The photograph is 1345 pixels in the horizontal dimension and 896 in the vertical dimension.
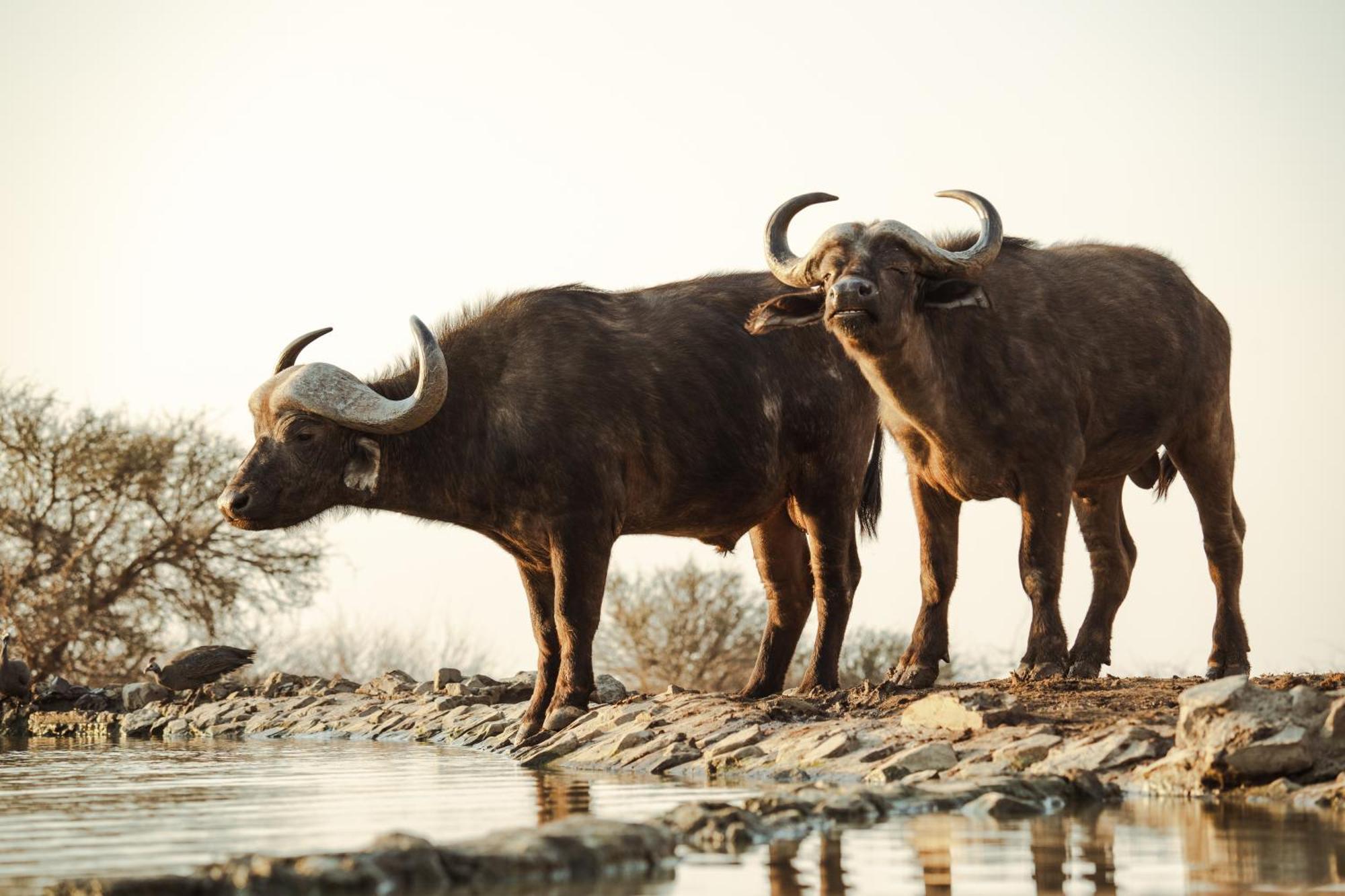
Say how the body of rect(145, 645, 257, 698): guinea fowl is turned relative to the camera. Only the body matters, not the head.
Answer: to the viewer's left

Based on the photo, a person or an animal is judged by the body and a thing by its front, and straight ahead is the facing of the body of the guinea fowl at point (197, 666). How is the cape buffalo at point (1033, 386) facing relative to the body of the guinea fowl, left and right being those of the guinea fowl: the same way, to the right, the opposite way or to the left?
the same way

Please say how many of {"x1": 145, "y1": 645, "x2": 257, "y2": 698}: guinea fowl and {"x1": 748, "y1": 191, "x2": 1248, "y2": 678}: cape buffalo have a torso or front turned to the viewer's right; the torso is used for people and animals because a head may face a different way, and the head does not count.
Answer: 0

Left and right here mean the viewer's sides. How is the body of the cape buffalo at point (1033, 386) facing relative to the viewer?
facing the viewer and to the left of the viewer

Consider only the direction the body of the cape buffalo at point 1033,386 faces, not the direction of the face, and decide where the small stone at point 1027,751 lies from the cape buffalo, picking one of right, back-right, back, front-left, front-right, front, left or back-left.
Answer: front-left

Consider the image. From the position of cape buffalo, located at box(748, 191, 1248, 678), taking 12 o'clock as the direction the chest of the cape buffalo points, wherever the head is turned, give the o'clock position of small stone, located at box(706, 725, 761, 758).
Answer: The small stone is roughly at 12 o'clock from the cape buffalo.

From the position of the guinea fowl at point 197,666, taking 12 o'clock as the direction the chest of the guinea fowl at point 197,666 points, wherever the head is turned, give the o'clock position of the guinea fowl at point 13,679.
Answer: the guinea fowl at point 13,679 is roughly at 12 o'clock from the guinea fowl at point 197,666.

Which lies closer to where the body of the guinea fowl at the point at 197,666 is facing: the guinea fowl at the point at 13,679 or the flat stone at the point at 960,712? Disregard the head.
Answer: the guinea fowl

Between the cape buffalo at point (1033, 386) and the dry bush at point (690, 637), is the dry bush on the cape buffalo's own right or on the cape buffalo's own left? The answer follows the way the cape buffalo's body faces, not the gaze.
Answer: on the cape buffalo's own right

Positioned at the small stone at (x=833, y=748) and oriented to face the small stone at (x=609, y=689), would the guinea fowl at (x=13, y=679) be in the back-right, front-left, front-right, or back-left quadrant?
front-left

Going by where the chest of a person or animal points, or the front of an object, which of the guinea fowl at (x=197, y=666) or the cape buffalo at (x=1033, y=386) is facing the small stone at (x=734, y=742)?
the cape buffalo
